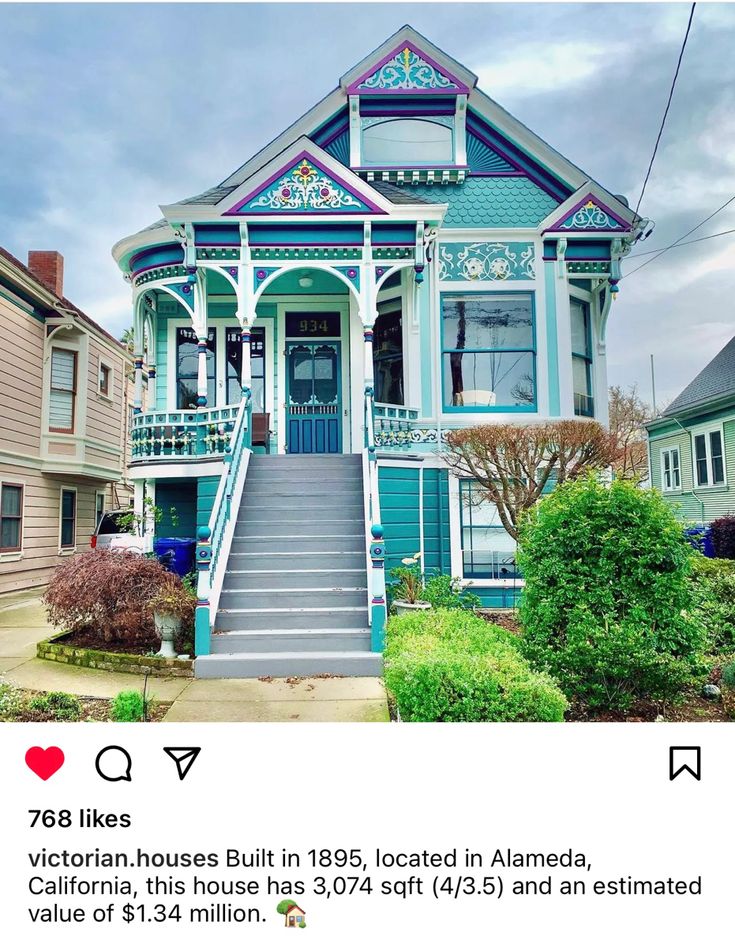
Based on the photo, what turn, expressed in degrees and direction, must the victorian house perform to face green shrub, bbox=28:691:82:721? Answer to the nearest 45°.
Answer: approximately 45° to its right

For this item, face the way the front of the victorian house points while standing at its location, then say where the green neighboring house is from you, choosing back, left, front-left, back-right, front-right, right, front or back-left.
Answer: back-left

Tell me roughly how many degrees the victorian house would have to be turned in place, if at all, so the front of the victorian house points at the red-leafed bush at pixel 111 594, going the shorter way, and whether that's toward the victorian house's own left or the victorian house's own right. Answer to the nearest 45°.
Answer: approximately 45° to the victorian house's own right

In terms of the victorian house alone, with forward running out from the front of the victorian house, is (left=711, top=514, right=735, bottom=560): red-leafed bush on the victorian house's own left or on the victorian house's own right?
on the victorian house's own left

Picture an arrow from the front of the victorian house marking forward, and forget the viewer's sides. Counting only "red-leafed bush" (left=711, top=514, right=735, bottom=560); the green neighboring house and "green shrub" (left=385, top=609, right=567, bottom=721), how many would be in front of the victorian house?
1

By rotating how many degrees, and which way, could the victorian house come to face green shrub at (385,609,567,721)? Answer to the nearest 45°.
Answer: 0° — it already faces it

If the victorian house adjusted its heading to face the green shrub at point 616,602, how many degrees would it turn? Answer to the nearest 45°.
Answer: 0° — it already faces it

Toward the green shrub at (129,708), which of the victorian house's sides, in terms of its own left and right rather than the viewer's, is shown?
front

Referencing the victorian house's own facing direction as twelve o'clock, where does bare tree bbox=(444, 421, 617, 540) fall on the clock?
The bare tree is roughly at 11 o'clock from the victorian house.

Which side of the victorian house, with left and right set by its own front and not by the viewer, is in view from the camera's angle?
front

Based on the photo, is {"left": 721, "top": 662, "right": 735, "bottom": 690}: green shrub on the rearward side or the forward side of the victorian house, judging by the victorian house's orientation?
on the forward side

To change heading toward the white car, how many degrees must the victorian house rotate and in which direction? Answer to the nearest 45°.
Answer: approximately 135° to its right
